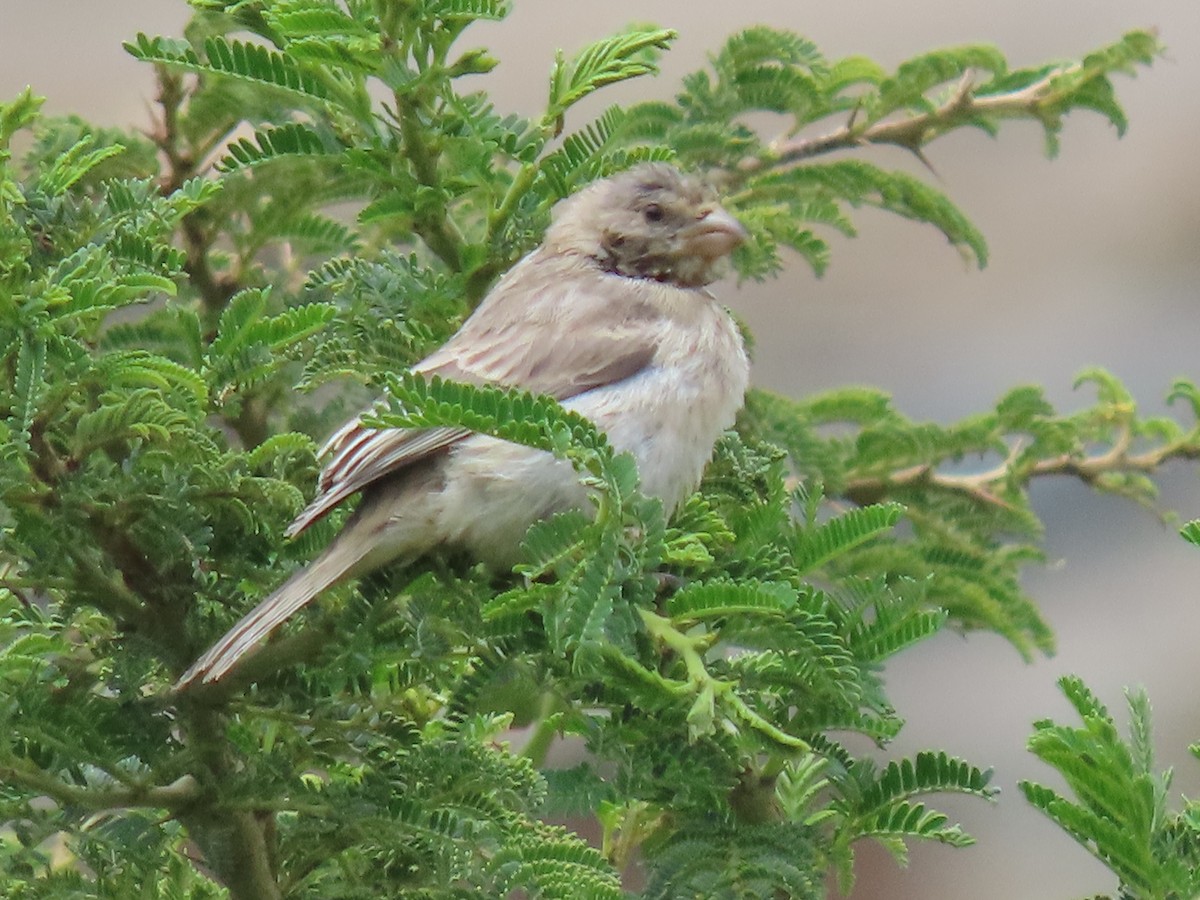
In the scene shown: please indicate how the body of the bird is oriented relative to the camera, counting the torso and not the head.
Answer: to the viewer's right

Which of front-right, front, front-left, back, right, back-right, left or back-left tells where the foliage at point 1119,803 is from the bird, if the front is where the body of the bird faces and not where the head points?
front-right
